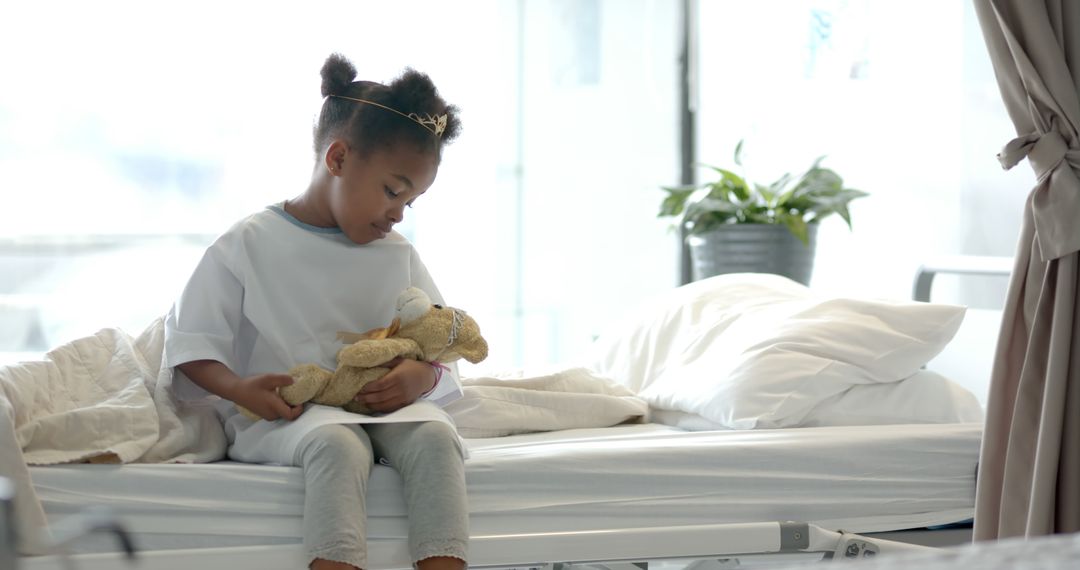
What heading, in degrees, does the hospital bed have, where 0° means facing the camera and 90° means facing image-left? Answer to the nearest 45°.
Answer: approximately 90°

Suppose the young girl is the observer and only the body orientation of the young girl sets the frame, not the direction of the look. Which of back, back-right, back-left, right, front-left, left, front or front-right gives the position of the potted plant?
left

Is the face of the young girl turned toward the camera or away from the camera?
toward the camera

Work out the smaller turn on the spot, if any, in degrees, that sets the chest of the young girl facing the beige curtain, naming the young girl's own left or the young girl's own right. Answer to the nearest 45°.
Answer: approximately 45° to the young girl's own left

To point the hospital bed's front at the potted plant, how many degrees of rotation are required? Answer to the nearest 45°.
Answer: approximately 90° to its right

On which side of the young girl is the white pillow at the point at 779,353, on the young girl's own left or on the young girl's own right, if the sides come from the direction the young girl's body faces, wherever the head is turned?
on the young girl's own left

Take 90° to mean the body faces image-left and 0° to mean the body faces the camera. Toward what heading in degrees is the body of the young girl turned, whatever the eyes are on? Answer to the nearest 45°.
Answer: approximately 315°
